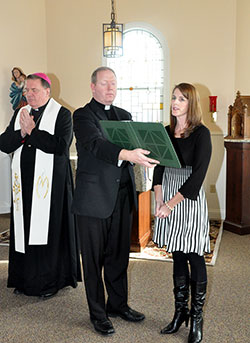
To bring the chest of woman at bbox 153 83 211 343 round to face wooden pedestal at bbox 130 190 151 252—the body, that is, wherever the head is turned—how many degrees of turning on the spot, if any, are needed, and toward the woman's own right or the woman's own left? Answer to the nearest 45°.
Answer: approximately 135° to the woman's own right

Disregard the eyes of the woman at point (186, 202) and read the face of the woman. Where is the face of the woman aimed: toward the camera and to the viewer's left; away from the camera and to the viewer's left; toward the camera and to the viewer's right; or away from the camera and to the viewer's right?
toward the camera and to the viewer's left

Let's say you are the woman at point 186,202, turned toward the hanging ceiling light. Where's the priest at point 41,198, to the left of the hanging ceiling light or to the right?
left

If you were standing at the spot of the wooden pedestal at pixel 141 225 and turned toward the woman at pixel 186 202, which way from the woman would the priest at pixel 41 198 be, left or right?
right

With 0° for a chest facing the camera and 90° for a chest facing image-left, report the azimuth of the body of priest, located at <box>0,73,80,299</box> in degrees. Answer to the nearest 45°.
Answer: approximately 45°

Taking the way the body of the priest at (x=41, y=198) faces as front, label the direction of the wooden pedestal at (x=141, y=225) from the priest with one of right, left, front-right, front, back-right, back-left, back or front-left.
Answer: back

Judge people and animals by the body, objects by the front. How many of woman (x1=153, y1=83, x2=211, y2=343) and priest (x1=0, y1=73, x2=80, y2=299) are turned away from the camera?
0

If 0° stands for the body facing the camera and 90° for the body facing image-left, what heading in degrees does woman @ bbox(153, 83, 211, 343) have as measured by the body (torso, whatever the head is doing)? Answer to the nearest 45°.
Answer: approximately 45°

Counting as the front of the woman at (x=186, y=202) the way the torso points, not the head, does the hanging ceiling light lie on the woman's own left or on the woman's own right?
on the woman's own right

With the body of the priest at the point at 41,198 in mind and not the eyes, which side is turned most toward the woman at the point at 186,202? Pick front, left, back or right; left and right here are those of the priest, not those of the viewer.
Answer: left
